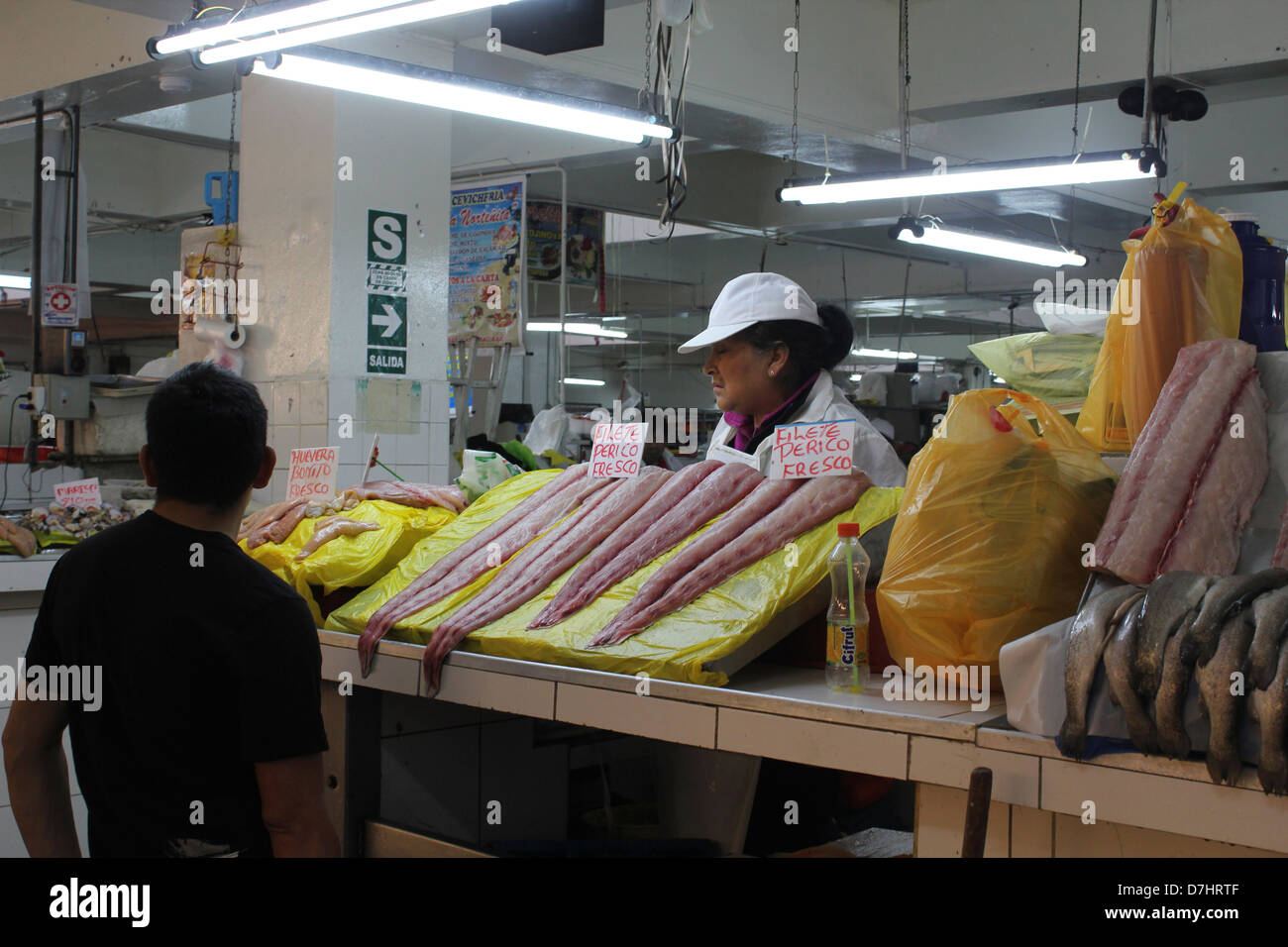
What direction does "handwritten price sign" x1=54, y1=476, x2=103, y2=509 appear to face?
toward the camera

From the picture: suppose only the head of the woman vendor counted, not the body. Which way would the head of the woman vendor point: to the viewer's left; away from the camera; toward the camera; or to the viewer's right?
to the viewer's left

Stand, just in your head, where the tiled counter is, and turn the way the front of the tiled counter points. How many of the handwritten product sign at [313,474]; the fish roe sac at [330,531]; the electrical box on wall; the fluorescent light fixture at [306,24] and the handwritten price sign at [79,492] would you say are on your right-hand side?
5

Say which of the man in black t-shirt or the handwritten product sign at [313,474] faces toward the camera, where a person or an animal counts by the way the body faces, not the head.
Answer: the handwritten product sign

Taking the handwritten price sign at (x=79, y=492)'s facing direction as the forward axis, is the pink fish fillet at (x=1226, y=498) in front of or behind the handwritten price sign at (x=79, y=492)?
in front

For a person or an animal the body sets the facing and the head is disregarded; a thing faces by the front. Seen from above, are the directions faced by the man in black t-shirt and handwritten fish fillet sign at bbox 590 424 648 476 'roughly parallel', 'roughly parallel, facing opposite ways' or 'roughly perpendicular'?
roughly parallel, facing opposite ways

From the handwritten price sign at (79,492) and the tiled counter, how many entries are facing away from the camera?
0
